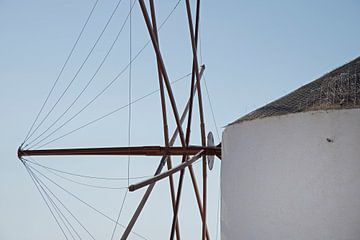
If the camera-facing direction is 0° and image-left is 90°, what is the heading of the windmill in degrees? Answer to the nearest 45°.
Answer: approximately 90°
